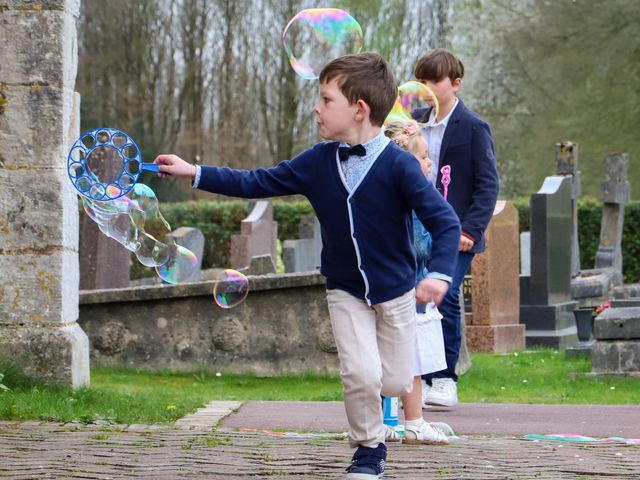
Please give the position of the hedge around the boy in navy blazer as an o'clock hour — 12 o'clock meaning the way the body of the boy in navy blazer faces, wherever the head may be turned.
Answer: The hedge is roughly at 4 o'clock from the boy in navy blazer.

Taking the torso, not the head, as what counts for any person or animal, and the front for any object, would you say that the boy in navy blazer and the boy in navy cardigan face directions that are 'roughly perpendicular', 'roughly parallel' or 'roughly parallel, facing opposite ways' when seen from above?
roughly parallel

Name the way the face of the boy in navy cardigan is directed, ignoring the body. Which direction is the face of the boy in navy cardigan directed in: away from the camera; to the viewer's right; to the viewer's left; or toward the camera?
to the viewer's left

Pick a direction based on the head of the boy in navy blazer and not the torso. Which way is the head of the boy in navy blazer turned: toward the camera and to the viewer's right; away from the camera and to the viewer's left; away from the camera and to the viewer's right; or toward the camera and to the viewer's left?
toward the camera and to the viewer's left

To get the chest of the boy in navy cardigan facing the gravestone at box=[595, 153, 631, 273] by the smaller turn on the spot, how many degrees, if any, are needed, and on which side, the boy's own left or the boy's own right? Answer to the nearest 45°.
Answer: approximately 135° to the boy's own right

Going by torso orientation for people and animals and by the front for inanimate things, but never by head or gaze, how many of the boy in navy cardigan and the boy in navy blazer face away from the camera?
0

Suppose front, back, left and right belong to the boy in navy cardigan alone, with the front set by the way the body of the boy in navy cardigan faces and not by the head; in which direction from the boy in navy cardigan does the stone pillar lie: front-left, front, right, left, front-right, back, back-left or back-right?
right

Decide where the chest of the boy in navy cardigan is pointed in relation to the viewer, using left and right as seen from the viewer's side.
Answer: facing the viewer and to the left of the viewer

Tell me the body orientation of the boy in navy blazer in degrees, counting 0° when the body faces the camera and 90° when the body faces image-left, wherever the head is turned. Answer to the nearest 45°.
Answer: approximately 45°

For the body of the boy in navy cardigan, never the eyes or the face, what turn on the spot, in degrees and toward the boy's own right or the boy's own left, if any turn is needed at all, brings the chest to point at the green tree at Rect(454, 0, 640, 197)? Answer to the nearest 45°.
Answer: approximately 135° to the boy's own right

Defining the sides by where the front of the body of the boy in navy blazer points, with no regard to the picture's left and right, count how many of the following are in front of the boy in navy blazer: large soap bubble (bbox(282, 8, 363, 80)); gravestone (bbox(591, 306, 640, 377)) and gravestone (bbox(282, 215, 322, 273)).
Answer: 1

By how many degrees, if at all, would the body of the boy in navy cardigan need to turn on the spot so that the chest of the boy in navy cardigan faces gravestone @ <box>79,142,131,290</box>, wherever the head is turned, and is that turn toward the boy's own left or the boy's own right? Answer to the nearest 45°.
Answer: approximately 135° to the boy's own right

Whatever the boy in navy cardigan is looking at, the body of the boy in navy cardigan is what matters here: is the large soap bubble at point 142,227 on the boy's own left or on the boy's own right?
on the boy's own right
